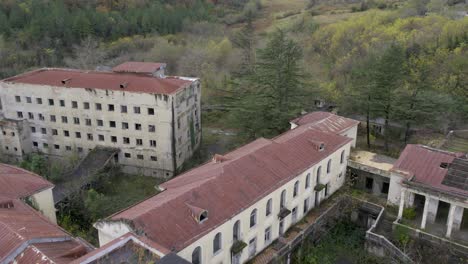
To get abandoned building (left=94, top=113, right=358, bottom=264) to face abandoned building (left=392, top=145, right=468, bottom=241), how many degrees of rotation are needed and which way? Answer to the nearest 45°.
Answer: approximately 45° to its left

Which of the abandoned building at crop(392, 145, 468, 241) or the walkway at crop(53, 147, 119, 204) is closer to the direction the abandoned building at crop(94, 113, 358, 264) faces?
the abandoned building

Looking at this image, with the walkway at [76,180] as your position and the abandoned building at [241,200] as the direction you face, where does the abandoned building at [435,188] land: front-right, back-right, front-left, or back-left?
front-left

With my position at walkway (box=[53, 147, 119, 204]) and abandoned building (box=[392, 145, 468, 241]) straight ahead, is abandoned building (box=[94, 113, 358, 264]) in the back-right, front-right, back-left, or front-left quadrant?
front-right

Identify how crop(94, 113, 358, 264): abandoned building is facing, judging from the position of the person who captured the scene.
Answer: facing the viewer and to the right of the viewer

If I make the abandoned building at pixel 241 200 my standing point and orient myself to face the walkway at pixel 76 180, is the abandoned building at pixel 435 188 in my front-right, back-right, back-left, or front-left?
back-right

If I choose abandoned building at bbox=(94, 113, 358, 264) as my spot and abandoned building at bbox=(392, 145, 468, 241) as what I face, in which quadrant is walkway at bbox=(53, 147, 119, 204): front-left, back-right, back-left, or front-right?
back-left

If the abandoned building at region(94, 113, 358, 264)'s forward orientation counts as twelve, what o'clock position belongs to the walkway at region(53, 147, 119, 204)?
The walkway is roughly at 6 o'clock from the abandoned building.
